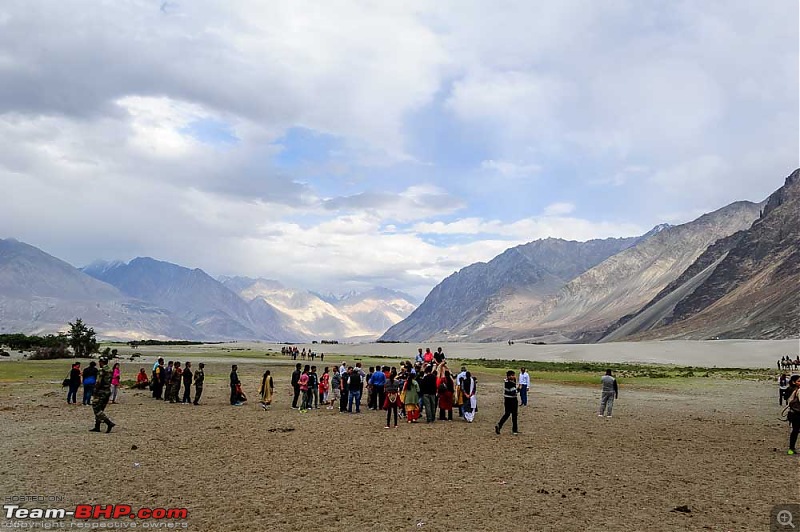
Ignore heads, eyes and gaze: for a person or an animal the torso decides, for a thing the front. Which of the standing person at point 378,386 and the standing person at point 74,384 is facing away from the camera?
the standing person at point 378,386

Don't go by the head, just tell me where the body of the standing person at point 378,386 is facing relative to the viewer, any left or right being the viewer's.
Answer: facing away from the viewer

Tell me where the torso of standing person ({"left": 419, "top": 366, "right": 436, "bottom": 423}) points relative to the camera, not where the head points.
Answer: away from the camera

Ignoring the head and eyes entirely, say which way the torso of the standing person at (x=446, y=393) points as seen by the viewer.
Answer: away from the camera

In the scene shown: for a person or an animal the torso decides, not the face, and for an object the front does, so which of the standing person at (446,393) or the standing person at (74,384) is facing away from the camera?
the standing person at (446,393)

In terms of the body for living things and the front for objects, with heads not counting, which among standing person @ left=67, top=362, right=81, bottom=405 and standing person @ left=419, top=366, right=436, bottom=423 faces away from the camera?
standing person @ left=419, top=366, right=436, bottom=423

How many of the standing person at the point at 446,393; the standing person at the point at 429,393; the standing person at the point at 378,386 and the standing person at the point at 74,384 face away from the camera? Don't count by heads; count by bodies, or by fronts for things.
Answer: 3
